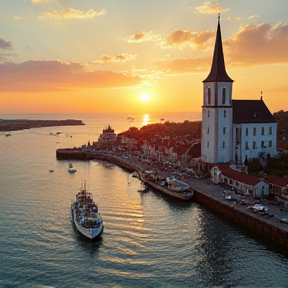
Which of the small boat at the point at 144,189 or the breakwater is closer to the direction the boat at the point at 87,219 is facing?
the breakwater

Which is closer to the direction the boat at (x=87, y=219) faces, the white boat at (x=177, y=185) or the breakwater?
the breakwater
